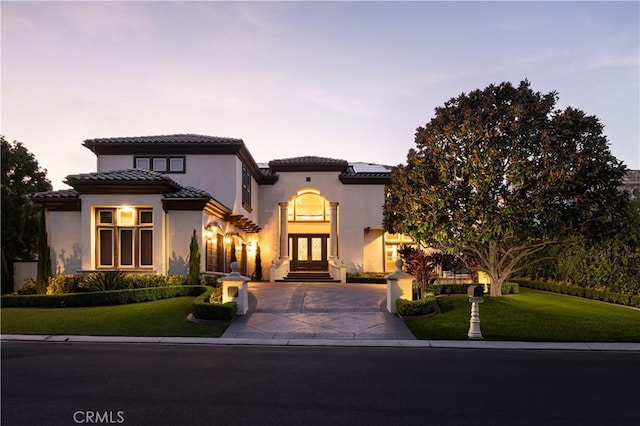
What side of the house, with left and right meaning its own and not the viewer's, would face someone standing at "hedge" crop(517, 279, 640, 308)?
left

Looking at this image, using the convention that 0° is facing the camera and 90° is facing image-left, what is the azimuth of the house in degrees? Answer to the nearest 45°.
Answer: approximately 0°

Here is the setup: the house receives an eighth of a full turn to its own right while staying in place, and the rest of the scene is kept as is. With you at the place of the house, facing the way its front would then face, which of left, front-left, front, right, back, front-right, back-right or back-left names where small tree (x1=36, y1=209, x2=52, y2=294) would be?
front

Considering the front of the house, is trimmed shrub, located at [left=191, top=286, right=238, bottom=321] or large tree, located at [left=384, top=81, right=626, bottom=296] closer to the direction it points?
the trimmed shrub

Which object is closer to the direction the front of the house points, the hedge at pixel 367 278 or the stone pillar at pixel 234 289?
the stone pillar

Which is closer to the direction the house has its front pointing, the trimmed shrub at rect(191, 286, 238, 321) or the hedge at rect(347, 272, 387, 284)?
the trimmed shrub

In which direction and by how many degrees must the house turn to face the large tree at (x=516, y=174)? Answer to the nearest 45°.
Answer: approximately 45° to its left

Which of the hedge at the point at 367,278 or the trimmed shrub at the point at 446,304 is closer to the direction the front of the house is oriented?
the trimmed shrub

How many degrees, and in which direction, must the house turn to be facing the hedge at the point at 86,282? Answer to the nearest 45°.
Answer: approximately 45° to its right

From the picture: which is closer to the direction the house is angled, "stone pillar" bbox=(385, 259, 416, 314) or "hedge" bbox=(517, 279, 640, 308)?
the stone pillar
